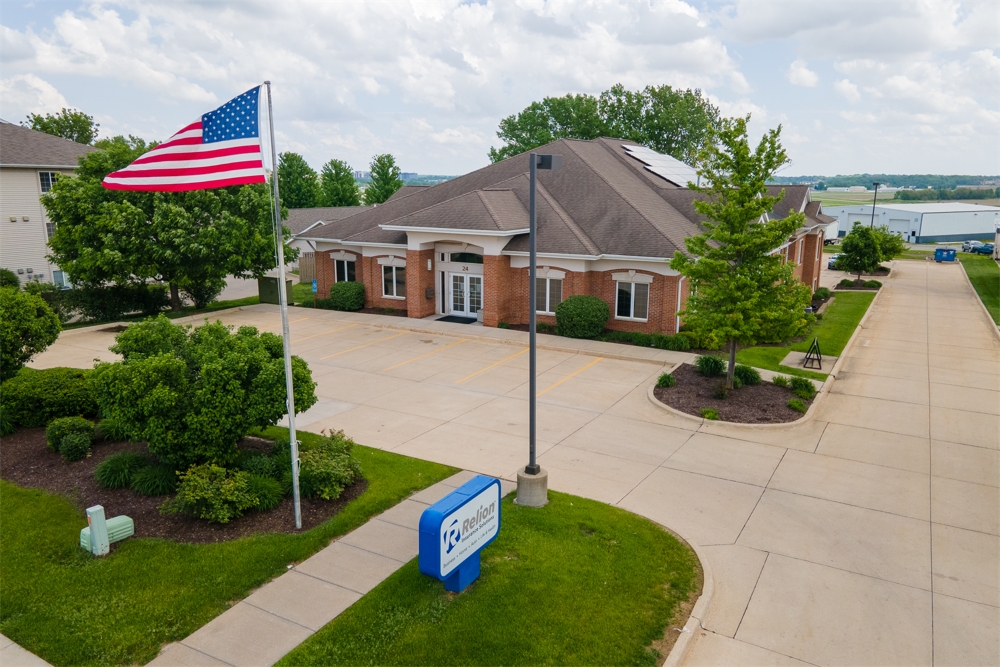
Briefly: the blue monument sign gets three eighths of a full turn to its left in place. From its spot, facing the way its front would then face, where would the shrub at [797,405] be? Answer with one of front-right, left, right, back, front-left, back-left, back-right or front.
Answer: front-right

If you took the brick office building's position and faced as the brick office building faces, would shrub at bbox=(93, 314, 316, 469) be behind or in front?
in front

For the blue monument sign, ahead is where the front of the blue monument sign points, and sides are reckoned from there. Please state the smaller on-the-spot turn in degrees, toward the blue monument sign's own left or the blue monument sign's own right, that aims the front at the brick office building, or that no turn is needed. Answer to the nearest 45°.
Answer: approximately 135° to the blue monument sign's own left

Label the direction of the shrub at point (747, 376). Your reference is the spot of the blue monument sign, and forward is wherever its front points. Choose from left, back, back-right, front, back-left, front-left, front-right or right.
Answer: left

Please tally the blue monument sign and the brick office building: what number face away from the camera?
0

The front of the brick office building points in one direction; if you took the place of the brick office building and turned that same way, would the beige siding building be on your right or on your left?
on your right

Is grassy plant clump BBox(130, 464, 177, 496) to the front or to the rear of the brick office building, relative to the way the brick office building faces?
to the front

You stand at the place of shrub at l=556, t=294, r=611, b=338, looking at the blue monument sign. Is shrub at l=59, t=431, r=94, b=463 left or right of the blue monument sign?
right

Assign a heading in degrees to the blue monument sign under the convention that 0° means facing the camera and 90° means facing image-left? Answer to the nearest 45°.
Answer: approximately 315°

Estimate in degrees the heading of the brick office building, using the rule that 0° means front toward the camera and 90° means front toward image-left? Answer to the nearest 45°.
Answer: approximately 45°

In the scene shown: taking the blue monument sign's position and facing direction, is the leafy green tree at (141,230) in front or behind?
behind
